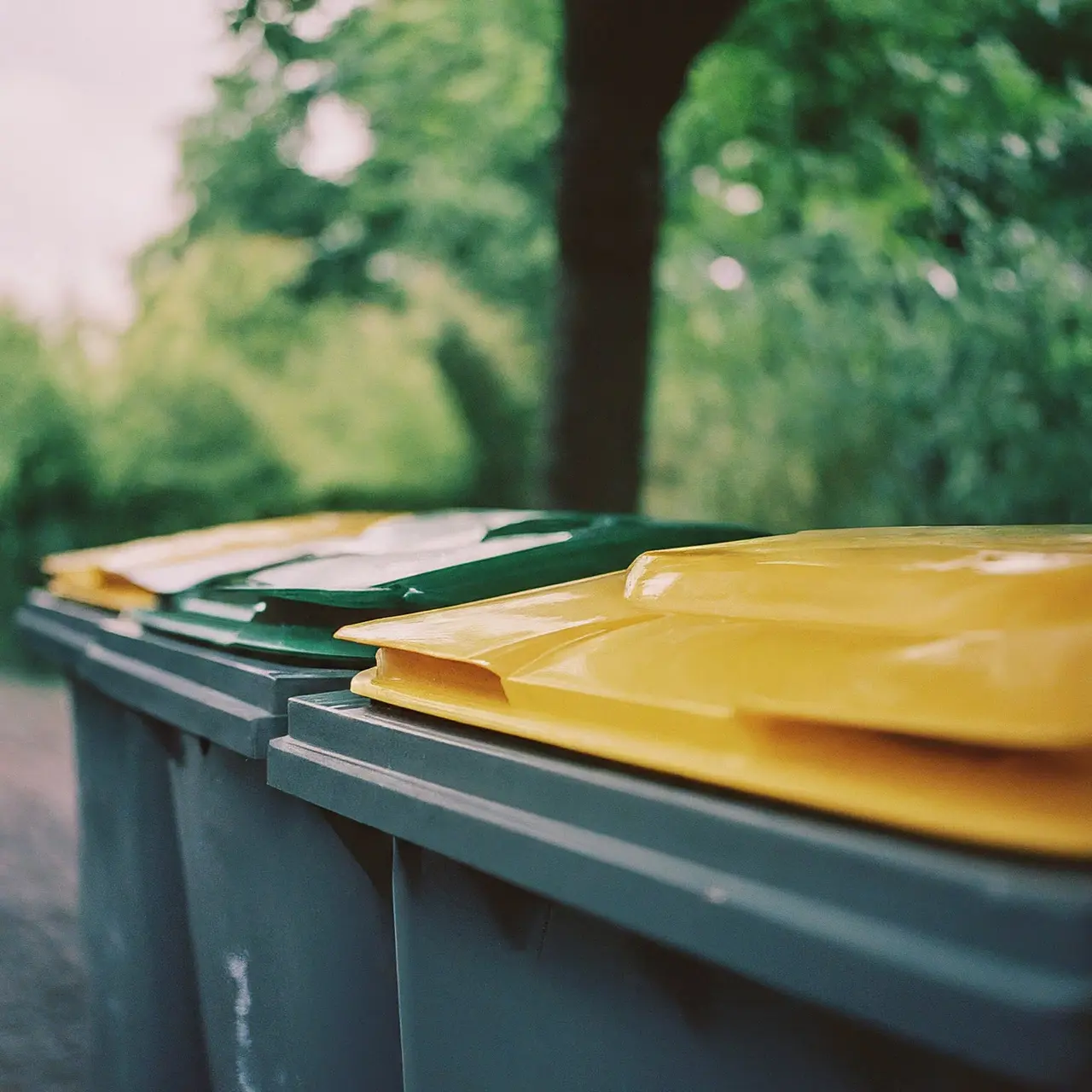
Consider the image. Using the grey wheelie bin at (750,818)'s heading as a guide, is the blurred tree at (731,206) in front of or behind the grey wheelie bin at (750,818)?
behind

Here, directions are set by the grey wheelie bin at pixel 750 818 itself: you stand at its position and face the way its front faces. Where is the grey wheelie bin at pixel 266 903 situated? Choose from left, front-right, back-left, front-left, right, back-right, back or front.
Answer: right

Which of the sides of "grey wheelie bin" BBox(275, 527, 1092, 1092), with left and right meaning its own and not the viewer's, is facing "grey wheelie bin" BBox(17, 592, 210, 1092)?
right

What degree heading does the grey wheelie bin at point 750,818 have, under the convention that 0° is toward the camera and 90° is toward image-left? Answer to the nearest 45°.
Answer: approximately 45°
